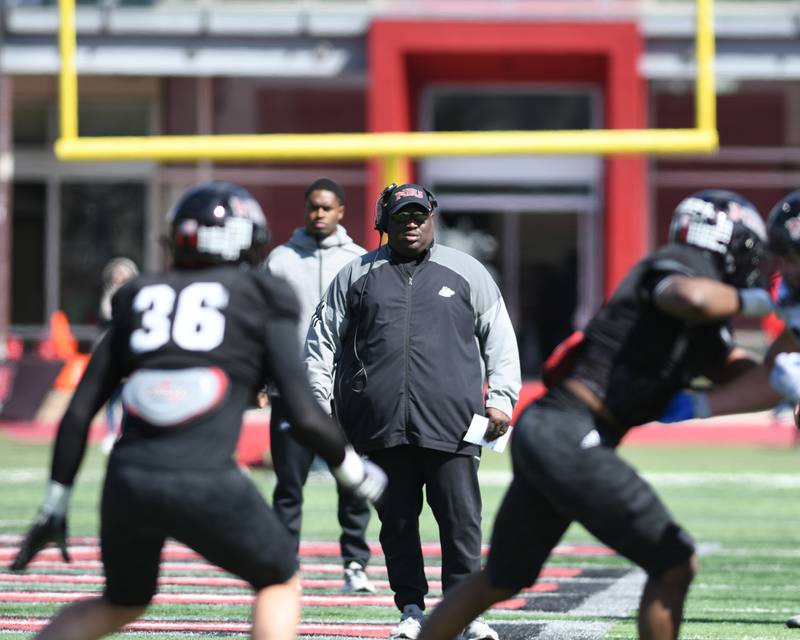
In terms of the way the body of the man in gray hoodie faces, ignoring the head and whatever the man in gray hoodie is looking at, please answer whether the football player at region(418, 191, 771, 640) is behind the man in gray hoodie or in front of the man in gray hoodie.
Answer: in front

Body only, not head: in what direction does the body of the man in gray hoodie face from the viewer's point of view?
toward the camera

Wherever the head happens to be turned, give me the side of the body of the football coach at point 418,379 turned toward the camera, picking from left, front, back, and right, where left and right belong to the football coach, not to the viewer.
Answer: front

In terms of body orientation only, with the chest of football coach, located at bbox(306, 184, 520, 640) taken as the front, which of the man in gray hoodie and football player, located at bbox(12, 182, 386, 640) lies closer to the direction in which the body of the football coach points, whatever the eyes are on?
the football player

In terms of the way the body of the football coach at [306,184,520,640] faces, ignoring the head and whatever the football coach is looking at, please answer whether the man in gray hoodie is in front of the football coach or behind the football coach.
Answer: behind

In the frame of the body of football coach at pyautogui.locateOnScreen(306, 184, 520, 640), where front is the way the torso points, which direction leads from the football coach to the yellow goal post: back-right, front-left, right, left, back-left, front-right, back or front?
back

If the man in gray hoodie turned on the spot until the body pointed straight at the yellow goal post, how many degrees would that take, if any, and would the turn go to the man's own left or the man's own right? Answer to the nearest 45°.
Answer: approximately 180°

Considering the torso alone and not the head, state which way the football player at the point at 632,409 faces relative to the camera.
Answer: to the viewer's right

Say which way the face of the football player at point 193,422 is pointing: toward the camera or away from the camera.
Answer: away from the camera

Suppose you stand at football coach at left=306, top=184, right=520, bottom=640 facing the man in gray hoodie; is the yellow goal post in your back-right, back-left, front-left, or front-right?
front-right
